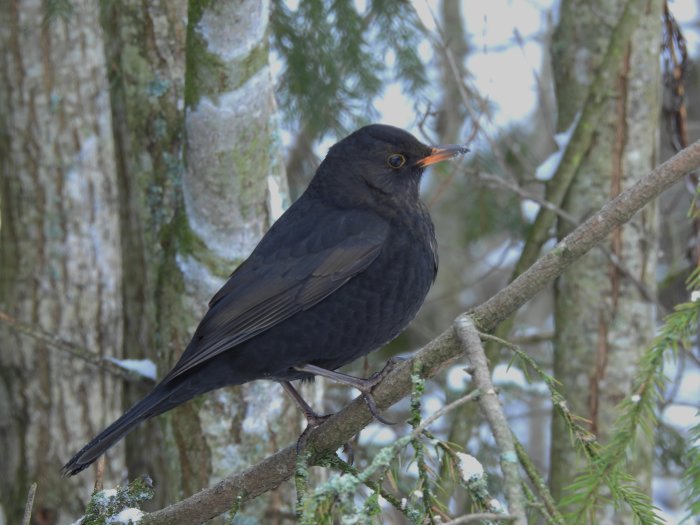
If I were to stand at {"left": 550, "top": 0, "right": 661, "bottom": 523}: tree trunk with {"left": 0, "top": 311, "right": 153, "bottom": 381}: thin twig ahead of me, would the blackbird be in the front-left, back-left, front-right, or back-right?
front-left

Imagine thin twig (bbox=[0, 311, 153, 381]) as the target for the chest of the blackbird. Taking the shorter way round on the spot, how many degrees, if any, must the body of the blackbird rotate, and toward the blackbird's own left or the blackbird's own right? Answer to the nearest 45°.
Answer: approximately 135° to the blackbird's own left

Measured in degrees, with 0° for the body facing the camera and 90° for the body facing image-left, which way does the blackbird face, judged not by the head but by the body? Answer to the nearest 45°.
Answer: approximately 270°

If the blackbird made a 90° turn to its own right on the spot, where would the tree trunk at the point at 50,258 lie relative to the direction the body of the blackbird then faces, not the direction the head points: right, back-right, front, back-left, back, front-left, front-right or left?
back-right

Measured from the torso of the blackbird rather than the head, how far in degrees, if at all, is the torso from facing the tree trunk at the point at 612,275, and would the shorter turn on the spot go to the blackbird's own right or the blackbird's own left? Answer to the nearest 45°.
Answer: approximately 45° to the blackbird's own left
